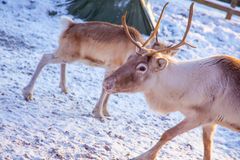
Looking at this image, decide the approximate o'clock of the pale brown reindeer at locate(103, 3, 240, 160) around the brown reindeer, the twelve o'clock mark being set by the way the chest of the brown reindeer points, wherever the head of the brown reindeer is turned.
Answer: The pale brown reindeer is roughly at 2 o'clock from the brown reindeer.

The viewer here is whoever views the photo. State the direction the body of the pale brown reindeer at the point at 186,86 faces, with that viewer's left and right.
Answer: facing to the left of the viewer

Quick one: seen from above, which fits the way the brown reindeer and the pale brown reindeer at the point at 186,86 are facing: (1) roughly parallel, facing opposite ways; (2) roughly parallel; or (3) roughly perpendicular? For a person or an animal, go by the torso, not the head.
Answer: roughly parallel, facing opposite ways

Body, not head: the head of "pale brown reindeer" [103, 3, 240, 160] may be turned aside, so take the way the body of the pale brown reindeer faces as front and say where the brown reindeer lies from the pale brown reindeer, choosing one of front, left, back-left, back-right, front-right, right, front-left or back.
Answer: front-right

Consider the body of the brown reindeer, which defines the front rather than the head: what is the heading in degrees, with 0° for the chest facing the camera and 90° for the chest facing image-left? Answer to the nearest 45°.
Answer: approximately 270°

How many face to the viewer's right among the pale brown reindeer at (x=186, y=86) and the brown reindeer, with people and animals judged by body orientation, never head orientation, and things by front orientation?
1
